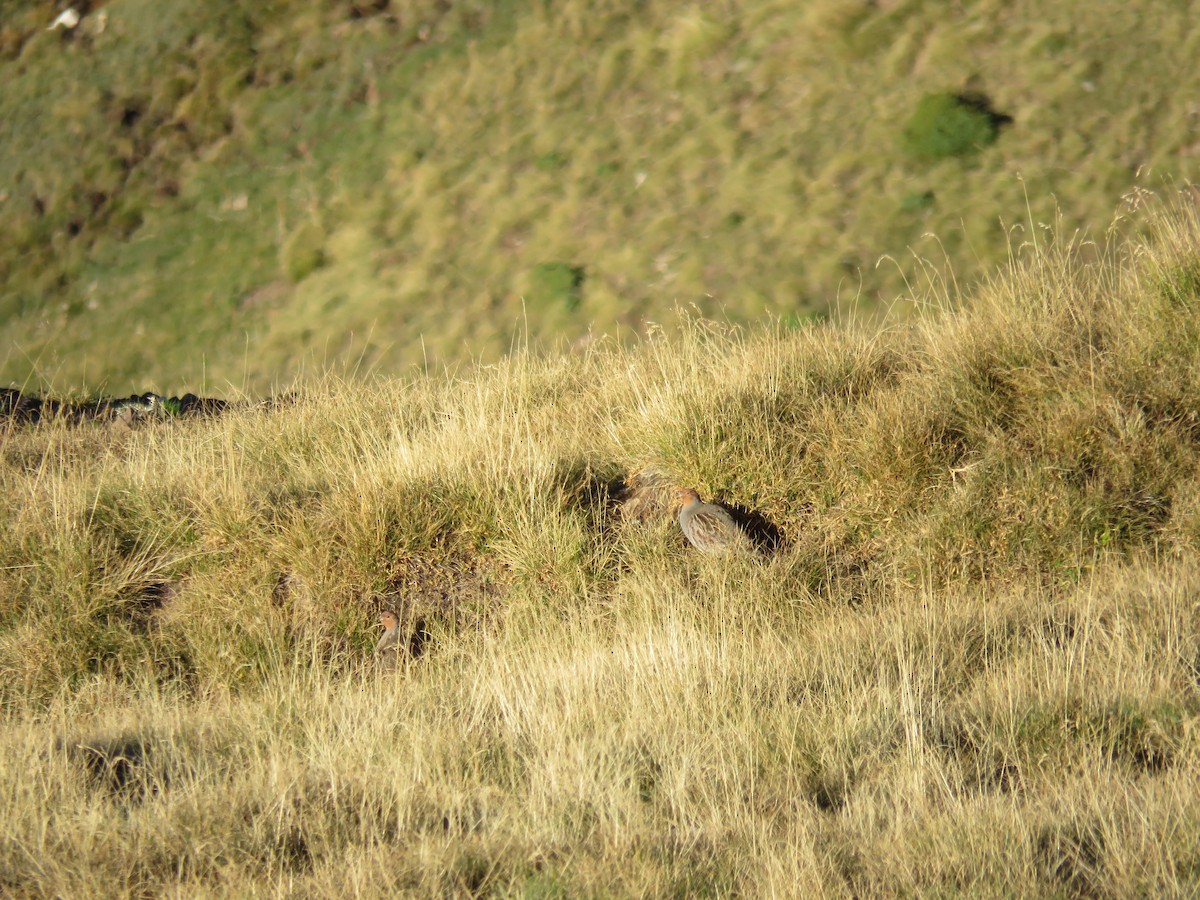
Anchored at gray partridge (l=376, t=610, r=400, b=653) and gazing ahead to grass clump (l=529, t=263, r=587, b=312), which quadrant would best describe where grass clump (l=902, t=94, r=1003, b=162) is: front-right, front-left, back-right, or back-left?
front-right

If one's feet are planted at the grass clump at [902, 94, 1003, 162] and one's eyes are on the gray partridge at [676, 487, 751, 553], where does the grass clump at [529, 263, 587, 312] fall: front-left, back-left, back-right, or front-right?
front-right

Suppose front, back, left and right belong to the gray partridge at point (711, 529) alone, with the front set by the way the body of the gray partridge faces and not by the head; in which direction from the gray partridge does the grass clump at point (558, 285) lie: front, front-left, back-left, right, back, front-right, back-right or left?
right

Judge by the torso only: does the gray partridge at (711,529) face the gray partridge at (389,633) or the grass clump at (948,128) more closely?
the gray partridge

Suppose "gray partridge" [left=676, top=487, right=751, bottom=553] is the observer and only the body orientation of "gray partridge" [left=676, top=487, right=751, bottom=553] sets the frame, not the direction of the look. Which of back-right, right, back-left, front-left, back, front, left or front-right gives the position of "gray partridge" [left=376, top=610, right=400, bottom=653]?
front

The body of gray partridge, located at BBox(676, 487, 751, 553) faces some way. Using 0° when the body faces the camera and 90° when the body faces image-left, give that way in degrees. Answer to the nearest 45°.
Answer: approximately 90°

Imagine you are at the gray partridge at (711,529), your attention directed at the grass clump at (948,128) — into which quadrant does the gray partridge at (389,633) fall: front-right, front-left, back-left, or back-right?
back-left
